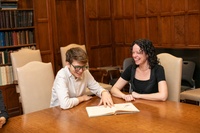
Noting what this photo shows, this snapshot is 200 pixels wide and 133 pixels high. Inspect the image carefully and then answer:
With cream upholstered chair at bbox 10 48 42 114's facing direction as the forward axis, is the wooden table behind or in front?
in front

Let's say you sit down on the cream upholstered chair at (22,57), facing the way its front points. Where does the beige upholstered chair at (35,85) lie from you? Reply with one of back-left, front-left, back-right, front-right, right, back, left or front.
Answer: front-right

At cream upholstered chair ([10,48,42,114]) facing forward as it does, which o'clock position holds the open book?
The open book is roughly at 1 o'clock from the cream upholstered chair.

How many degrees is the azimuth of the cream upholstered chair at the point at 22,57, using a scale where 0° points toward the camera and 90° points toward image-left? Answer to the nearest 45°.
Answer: approximately 315°
